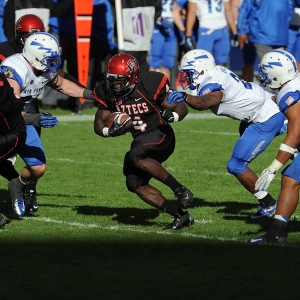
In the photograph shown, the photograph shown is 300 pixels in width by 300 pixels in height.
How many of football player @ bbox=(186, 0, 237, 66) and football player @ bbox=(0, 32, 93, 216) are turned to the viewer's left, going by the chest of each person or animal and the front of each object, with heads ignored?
0

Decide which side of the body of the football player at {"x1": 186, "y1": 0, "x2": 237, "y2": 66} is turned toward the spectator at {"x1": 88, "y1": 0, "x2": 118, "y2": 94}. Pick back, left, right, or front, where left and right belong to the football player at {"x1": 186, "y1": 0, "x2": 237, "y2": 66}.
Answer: right

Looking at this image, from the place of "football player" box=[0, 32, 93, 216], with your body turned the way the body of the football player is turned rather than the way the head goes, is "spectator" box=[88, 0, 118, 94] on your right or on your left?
on your left

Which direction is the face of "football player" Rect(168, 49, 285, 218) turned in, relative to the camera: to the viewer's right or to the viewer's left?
to the viewer's left

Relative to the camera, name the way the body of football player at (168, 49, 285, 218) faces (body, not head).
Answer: to the viewer's left

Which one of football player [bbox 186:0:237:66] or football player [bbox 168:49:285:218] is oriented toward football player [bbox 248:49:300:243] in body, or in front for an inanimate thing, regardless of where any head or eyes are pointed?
the football player [bbox 186:0:237:66]

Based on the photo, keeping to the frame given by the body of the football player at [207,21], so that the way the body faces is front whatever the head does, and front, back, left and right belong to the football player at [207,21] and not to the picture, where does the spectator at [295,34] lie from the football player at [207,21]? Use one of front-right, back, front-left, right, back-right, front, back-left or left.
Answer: left

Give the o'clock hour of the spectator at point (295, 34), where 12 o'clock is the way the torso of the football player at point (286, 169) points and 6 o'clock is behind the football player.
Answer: The spectator is roughly at 3 o'clock from the football player.

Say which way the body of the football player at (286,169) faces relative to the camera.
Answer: to the viewer's left

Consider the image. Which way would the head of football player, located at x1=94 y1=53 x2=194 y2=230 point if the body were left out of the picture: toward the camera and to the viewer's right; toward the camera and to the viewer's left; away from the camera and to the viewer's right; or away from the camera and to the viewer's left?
toward the camera and to the viewer's left

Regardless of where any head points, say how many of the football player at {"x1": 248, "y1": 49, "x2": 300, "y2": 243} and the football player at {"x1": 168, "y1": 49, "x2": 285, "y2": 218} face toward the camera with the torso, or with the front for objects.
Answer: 0

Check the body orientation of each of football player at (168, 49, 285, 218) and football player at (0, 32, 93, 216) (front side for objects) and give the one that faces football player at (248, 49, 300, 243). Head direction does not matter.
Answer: football player at (0, 32, 93, 216)
